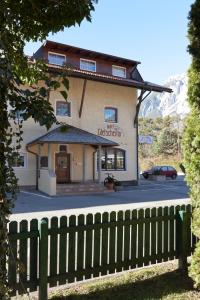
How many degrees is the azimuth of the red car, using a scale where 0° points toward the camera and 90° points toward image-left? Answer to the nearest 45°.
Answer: approximately 90°

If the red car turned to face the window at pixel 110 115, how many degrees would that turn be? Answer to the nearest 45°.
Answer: approximately 90° to its left

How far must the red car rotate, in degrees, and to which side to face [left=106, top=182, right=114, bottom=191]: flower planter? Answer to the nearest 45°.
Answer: approximately 90° to its left

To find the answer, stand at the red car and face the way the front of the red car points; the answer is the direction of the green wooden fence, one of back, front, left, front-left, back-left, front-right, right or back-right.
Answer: left

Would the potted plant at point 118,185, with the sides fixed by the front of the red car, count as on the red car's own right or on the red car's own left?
on the red car's own left

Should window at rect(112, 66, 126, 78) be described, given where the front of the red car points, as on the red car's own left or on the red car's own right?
on the red car's own left

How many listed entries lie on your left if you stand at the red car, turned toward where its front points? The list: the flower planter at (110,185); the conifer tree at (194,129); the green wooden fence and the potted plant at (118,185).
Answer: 4

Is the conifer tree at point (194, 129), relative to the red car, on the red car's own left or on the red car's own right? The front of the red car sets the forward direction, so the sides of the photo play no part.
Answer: on the red car's own left

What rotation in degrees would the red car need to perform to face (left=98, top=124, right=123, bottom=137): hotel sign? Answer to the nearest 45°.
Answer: approximately 90° to its left
